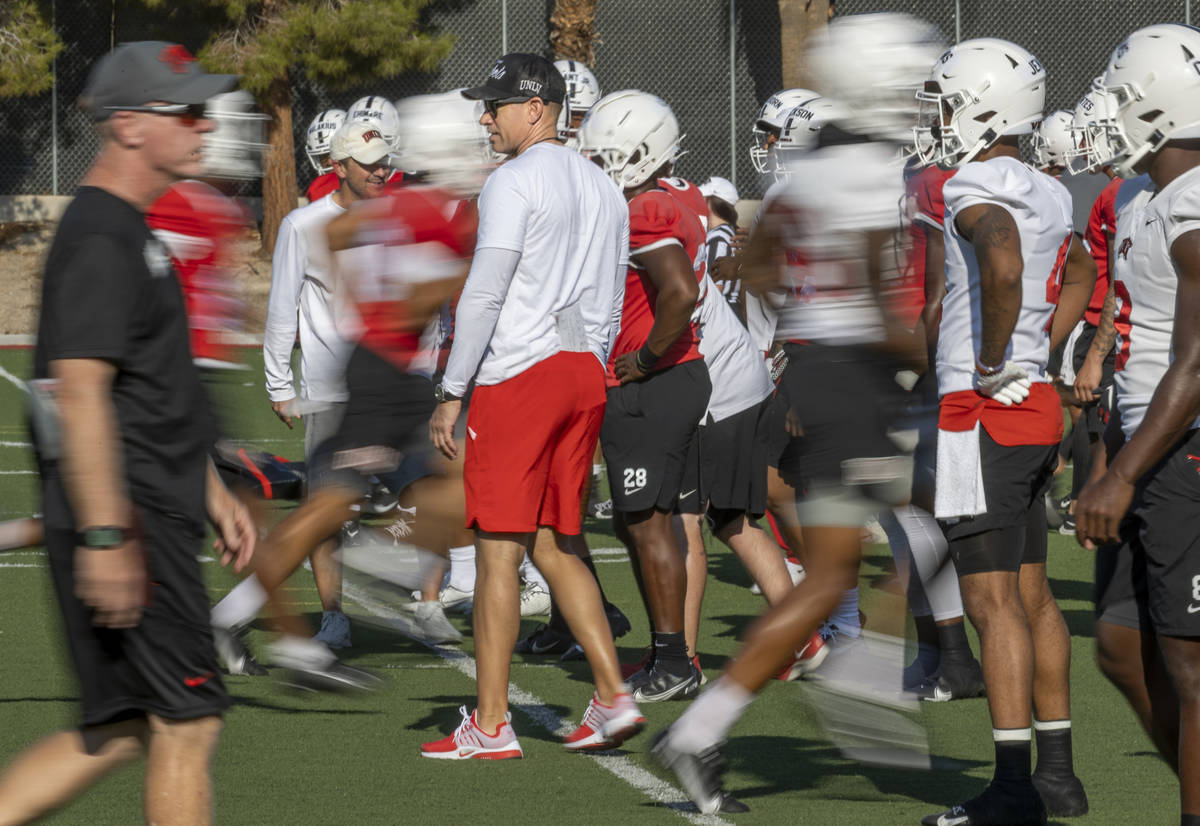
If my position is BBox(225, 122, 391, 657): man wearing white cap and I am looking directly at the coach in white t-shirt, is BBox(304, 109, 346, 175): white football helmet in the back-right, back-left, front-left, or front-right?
back-left

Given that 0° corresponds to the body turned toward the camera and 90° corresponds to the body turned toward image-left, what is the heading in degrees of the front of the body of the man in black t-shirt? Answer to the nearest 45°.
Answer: approximately 270°

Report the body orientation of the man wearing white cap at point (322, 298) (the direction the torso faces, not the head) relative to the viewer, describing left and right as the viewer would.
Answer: facing the viewer and to the right of the viewer

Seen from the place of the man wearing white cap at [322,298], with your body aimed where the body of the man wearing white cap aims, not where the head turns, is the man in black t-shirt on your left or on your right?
on your right

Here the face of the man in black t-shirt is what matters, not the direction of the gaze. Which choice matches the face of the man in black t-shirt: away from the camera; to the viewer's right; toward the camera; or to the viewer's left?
to the viewer's right

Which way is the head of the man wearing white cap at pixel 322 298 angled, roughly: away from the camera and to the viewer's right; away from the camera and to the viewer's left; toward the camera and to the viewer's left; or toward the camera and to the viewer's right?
toward the camera and to the viewer's right

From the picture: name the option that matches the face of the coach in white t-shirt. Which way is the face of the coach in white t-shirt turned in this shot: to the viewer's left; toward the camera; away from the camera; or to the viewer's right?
to the viewer's left

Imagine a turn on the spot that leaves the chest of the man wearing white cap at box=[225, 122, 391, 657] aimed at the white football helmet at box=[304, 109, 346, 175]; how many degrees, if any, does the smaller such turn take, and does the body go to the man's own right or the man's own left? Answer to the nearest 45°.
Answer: approximately 135° to the man's own left
